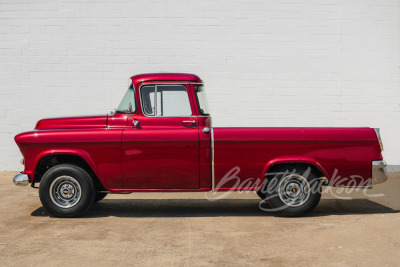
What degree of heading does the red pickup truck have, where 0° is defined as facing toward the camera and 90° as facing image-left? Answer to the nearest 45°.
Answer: approximately 90°
